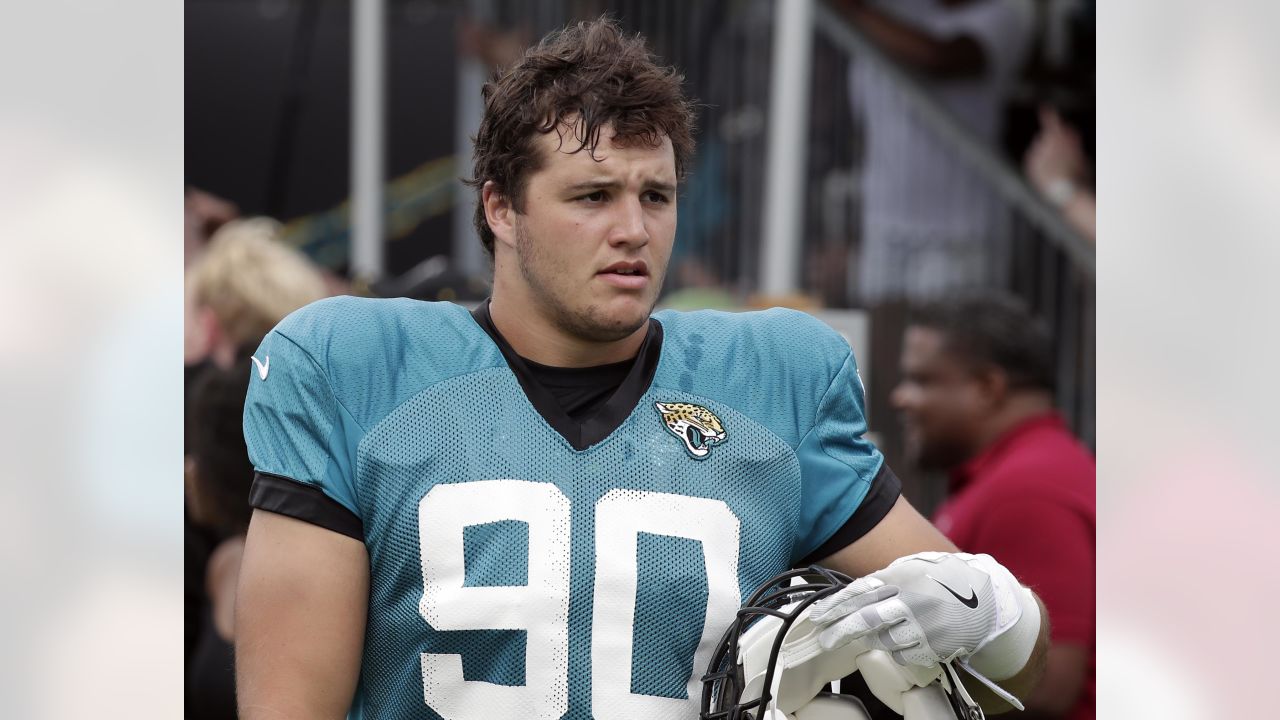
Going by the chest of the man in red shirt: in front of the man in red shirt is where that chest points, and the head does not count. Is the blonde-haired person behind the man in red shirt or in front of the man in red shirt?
in front

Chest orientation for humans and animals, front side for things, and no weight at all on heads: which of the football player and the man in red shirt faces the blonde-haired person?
the man in red shirt

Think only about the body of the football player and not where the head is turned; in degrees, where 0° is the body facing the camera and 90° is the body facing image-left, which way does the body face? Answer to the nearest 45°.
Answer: approximately 0°

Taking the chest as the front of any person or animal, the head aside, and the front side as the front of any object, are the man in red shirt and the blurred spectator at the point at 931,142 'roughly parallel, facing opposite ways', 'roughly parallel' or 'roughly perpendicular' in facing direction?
roughly perpendicular

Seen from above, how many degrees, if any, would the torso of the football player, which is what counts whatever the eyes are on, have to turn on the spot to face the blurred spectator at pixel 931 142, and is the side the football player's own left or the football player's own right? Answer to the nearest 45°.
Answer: approximately 180°

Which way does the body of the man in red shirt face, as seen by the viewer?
to the viewer's left

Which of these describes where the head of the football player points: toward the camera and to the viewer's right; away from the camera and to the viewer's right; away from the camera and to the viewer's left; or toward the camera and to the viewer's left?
toward the camera and to the viewer's right

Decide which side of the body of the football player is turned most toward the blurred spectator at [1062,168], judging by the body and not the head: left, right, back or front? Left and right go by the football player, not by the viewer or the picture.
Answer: back
